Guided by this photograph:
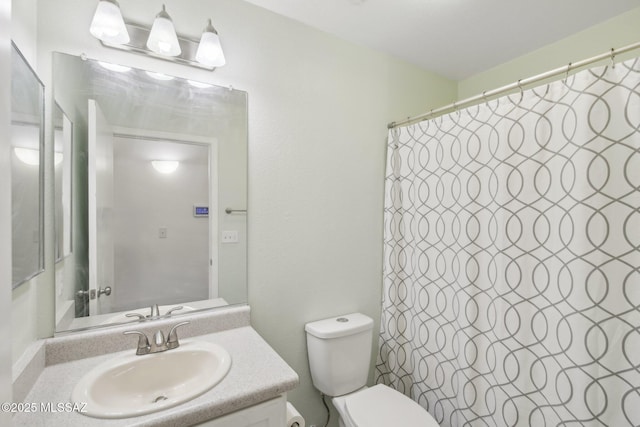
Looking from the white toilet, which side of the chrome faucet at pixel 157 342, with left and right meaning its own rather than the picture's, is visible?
left

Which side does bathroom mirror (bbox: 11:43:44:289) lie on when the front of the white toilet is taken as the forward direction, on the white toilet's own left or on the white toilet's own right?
on the white toilet's own right

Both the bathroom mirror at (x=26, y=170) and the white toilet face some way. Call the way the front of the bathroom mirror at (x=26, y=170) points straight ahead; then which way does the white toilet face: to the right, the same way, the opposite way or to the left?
to the right

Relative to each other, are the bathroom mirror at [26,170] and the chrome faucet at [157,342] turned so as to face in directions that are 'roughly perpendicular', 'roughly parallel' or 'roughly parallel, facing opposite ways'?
roughly perpendicular

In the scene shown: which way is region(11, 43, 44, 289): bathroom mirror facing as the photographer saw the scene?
facing to the right of the viewer

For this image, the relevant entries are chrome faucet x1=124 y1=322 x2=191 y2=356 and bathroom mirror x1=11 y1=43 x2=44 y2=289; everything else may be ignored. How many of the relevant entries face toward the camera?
1
